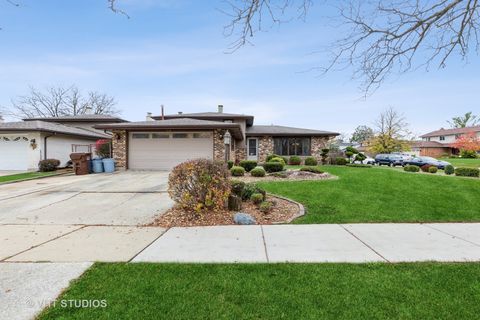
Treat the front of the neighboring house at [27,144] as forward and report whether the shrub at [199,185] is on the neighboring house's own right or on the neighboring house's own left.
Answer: on the neighboring house's own left

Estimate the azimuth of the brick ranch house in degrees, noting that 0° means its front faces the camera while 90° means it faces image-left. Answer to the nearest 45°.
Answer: approximately 0°

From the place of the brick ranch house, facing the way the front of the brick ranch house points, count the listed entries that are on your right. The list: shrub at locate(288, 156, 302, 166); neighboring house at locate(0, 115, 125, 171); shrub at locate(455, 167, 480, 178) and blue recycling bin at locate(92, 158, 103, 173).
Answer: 2

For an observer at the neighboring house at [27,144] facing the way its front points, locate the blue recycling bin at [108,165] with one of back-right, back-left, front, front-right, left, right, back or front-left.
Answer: left

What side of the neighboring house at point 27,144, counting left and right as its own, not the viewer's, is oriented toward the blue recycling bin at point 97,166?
left

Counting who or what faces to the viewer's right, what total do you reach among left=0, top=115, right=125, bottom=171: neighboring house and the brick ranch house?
0

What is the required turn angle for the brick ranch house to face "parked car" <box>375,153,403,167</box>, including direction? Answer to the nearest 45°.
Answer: approximately 135° to its left

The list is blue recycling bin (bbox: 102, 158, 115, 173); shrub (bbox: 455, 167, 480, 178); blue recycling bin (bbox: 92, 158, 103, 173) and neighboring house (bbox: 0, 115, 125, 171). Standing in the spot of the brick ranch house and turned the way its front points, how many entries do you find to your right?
3

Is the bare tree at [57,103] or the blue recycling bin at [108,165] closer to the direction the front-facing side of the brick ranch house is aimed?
the blue recycling bin

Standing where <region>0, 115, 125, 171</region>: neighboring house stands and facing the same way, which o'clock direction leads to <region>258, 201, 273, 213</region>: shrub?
The shrub is roughly at 10 o'clock from the neighboring house.

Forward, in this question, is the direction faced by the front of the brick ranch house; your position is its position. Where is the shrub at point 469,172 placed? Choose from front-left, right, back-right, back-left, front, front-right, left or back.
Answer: left

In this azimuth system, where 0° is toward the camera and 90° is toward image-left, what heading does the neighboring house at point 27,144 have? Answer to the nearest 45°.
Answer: approximately 45°

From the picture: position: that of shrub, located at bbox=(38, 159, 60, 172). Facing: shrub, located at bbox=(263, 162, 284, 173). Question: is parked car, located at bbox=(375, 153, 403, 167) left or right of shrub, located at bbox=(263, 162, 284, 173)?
left

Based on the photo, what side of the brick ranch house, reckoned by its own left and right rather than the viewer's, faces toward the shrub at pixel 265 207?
front
